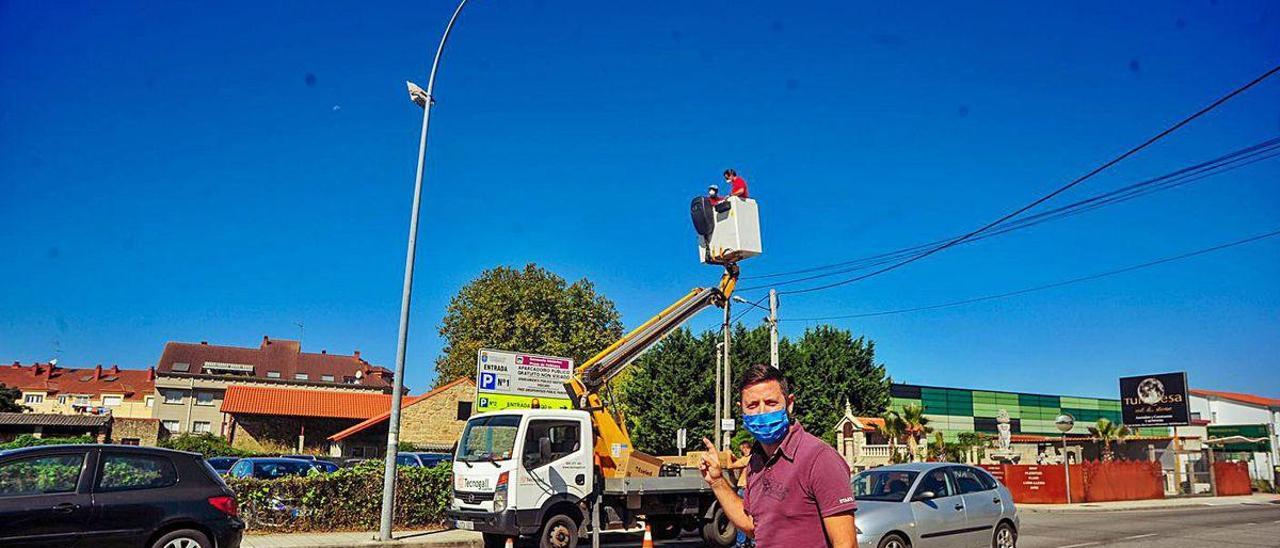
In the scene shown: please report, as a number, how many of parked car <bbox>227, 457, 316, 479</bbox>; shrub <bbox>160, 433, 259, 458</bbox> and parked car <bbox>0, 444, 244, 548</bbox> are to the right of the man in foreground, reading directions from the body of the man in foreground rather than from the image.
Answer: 3

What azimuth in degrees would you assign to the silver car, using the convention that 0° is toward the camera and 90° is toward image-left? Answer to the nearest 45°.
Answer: approximately 45°

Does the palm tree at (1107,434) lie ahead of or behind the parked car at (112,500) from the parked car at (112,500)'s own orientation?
behind

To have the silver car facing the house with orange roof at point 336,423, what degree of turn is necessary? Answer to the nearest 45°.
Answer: approximately 90° to its right

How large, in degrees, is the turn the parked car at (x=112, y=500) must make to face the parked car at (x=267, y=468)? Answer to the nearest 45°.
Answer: approximately 90° to its right

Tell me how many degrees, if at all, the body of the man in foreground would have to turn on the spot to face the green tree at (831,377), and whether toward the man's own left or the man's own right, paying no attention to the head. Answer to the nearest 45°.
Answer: approximately 135° to the man's own right

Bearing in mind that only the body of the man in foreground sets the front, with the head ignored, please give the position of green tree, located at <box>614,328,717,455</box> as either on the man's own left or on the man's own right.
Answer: on the man's own right

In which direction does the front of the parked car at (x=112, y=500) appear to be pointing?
to the viewer's left

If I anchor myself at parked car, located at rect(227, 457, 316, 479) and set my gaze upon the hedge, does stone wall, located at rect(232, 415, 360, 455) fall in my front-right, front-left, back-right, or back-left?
back-left
